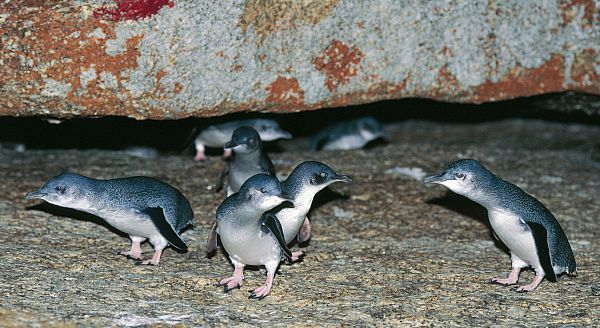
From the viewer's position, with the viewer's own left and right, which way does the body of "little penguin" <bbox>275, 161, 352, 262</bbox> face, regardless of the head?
facing to the right of the viewer

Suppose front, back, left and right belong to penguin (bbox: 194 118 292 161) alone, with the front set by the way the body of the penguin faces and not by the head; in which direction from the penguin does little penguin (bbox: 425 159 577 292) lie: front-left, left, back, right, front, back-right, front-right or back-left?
front-right

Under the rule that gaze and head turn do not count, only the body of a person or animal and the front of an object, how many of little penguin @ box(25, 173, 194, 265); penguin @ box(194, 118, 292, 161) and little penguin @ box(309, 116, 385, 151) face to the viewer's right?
2

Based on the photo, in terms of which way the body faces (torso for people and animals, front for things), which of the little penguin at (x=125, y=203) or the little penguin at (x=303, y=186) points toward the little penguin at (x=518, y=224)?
the little penguin at (x=303, y=186)

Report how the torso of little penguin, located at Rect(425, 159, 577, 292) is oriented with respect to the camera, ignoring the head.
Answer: to the viewer's left

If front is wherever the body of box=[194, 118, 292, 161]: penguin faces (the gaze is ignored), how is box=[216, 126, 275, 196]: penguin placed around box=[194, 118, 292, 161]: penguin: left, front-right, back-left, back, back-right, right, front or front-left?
right

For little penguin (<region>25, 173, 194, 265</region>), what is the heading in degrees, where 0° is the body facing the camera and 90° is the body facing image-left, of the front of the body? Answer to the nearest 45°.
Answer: approximately 90°

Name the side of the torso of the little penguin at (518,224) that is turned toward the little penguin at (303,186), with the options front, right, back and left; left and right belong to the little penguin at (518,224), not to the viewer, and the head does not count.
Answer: front

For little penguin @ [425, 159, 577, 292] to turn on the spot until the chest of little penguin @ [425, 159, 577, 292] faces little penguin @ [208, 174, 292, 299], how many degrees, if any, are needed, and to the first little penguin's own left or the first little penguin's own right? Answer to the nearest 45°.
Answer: approximately 45° to the first little penguin's own left

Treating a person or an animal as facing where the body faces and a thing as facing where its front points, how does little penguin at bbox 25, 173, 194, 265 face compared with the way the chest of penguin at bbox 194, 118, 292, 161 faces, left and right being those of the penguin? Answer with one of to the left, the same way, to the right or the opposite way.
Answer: the opposite way

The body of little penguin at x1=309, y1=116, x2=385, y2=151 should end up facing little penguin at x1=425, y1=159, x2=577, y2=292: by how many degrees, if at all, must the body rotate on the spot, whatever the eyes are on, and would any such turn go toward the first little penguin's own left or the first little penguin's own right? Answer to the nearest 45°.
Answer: approximately 90° to the first little penguin's own right

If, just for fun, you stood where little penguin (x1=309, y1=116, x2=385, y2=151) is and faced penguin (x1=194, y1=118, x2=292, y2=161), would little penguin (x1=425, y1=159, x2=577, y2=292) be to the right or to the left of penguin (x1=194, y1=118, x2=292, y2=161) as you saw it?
left
